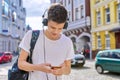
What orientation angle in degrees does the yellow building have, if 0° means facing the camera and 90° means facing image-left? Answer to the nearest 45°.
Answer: approximately 45°

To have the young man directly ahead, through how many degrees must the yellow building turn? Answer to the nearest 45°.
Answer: approximately 45° to its left
